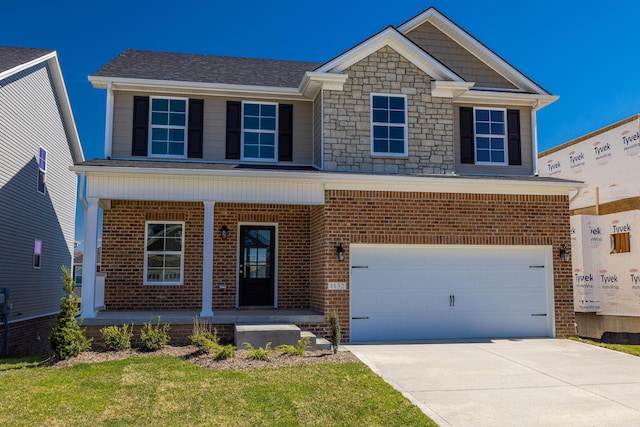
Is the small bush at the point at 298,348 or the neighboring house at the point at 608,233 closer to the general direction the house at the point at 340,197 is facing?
the small bush

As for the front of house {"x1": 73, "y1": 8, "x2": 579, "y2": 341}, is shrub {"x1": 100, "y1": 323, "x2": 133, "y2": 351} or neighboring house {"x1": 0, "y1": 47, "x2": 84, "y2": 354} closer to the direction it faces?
the shrub

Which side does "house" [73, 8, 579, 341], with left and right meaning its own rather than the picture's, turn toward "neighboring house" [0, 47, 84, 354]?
right

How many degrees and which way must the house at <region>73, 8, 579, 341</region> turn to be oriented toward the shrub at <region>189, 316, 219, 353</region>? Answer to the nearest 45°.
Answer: approximately 45° to its right

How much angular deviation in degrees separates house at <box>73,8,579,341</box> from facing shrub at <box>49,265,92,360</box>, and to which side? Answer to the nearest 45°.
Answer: approximately 45° to its right

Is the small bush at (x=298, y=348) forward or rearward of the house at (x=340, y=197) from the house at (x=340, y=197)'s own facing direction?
forward

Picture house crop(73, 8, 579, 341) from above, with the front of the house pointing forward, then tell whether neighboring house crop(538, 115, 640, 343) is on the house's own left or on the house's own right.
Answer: on the house's own left

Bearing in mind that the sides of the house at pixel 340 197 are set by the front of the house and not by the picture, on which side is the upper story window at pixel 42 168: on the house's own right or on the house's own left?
on the house's own right

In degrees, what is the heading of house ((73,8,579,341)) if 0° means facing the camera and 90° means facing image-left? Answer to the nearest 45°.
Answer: approximately 0°

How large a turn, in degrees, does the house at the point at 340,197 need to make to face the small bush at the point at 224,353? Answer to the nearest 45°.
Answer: approximately 45° to its right
